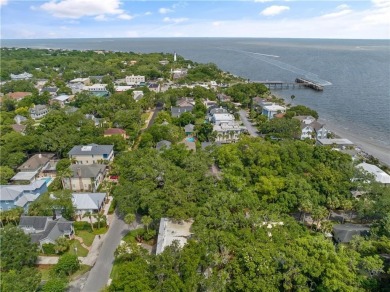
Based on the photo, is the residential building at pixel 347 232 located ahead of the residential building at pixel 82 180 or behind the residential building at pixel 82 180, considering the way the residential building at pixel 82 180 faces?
ahead

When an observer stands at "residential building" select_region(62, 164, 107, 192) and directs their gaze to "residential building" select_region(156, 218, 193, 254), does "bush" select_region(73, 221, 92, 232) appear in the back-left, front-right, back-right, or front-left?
front-right

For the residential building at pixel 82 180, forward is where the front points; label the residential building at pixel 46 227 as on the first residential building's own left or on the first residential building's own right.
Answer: on the first residential building's own right

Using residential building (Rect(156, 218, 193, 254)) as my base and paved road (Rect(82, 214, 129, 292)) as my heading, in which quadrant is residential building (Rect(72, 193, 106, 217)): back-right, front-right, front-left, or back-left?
front-right

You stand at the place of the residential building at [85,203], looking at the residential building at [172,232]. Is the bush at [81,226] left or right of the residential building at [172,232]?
right

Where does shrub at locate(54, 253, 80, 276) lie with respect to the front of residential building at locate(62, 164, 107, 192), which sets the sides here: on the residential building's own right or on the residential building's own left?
on the residential building's own right
